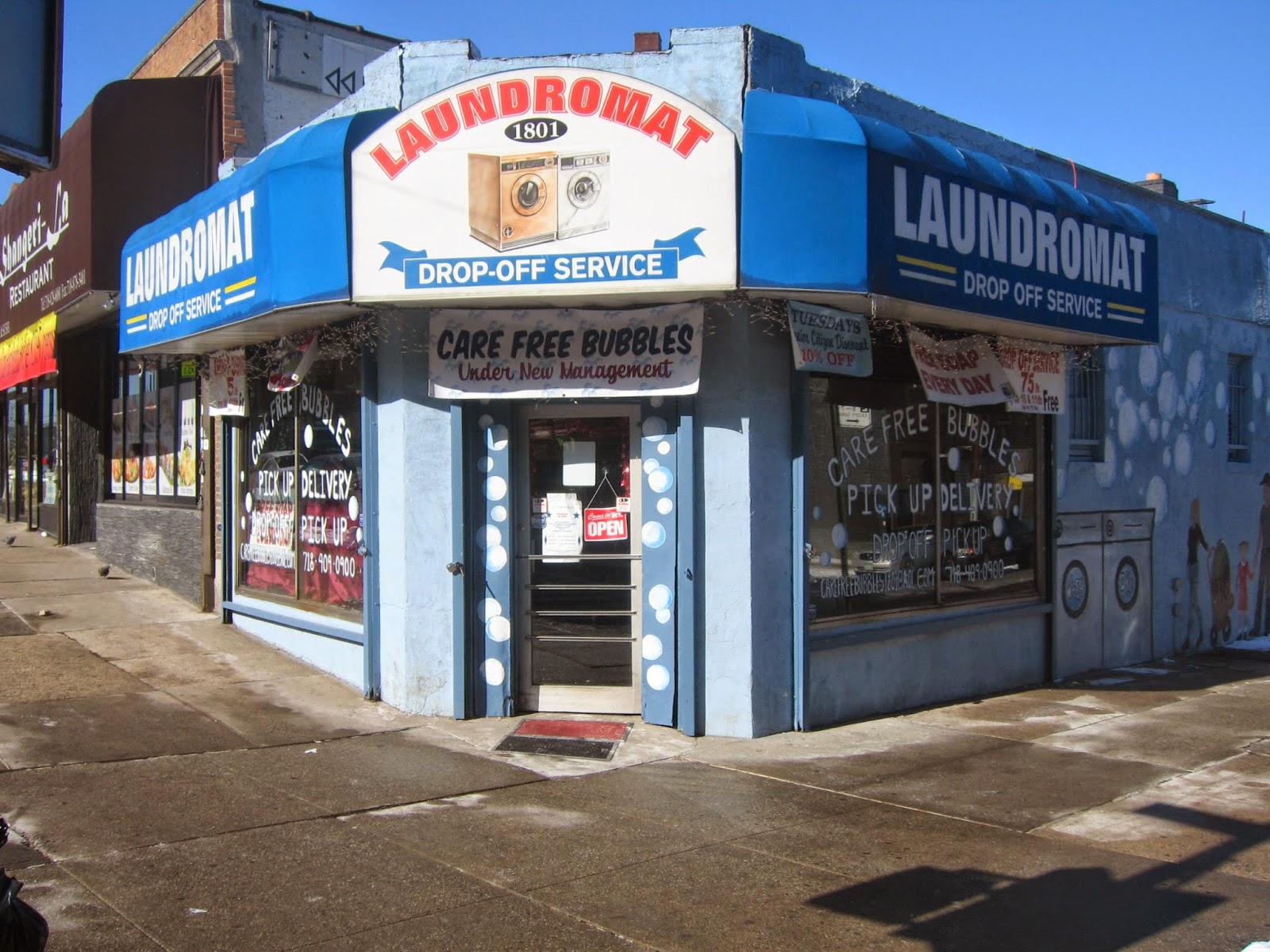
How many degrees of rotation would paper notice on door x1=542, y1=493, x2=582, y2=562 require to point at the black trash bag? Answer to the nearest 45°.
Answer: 0° — it already faces it

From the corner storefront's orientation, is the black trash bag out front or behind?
out front

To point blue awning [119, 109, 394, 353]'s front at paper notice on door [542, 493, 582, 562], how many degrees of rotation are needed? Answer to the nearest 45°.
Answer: approximately 135° to its left

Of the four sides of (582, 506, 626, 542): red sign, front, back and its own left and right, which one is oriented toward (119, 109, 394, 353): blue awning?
right

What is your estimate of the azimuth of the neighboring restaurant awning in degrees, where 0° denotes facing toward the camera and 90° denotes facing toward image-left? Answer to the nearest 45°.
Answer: approximately 45°

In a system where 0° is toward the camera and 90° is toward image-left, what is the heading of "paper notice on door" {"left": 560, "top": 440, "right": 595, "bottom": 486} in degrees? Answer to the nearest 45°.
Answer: approximately 0°
